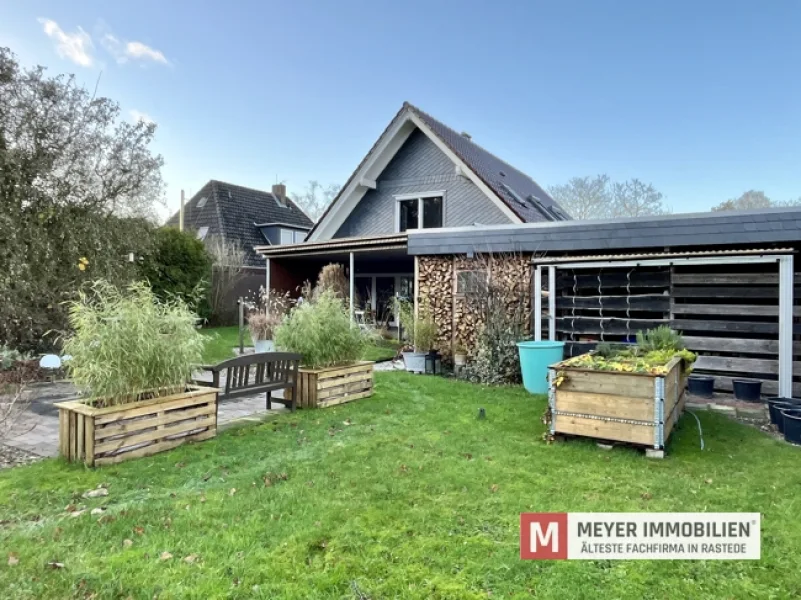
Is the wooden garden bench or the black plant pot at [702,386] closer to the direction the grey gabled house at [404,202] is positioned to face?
the wooden garden bench

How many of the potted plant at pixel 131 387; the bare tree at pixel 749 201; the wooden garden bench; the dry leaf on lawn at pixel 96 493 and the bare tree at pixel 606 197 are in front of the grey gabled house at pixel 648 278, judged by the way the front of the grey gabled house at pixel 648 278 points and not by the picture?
3

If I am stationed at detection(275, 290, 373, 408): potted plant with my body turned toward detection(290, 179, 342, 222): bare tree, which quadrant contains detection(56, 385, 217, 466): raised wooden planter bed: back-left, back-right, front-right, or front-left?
back-left

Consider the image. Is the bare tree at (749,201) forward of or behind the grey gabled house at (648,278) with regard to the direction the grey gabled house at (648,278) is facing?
behind

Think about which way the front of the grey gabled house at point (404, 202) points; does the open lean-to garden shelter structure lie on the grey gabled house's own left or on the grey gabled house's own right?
on the grey gabled house's own left

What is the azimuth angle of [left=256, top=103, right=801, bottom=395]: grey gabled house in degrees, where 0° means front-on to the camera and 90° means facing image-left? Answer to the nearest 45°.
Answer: approximately 45°
